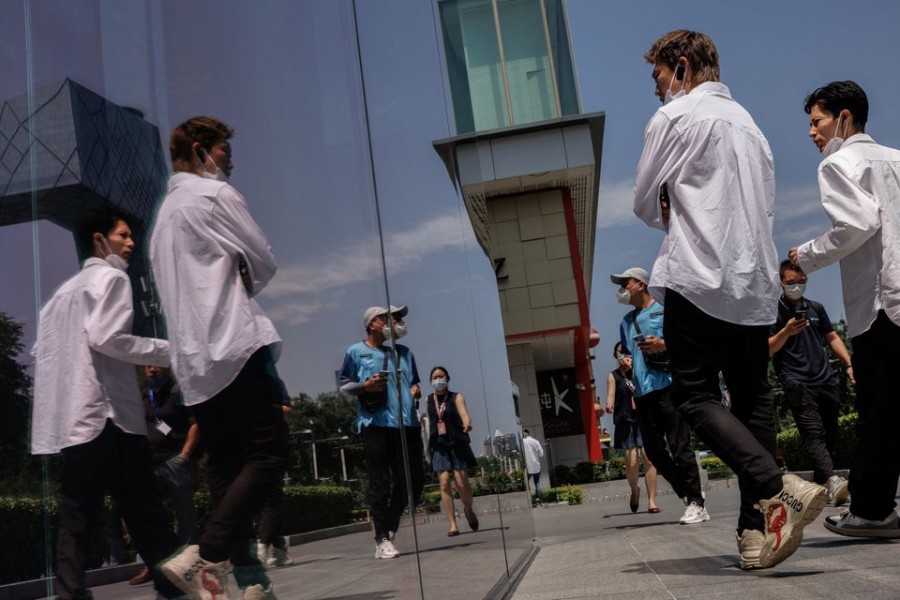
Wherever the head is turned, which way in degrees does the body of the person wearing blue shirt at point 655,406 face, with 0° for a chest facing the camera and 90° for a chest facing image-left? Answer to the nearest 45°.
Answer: approximately 45°

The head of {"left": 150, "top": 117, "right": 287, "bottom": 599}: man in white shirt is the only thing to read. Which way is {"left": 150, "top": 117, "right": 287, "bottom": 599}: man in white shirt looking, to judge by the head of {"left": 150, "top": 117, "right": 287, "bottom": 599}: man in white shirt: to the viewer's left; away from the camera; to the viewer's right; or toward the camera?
to the viewer's right

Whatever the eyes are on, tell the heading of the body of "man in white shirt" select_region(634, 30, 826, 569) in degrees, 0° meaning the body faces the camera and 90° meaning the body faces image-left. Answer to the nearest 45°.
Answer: approximately 135°

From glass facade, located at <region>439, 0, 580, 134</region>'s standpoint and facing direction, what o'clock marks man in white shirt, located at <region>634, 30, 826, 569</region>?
The man in white shirt is roughly at 12 o'clock from the glass facade.

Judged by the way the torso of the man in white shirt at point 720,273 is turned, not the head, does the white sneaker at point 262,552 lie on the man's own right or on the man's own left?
on the man's own left
